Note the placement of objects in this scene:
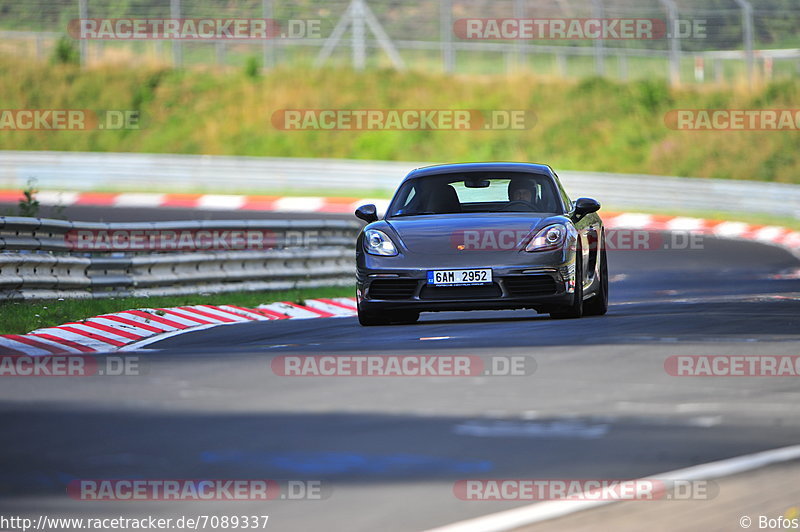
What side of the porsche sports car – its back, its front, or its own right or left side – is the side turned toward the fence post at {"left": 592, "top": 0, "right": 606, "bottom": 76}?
back

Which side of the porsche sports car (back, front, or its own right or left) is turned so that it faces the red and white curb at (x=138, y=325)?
right

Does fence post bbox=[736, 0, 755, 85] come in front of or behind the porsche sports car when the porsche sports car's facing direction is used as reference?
behind

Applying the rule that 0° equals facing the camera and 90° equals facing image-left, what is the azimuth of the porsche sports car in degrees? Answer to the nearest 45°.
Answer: approximately 0°

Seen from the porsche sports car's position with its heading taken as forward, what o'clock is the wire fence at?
The wire fence is roughly at 6 o'clock from the porsche sports car.

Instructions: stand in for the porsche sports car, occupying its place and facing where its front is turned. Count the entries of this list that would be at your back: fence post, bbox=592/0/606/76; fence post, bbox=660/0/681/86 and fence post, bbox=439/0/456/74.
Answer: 3

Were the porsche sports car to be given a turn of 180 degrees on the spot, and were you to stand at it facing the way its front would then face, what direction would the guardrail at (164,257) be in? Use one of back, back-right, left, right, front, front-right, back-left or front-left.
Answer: front-left

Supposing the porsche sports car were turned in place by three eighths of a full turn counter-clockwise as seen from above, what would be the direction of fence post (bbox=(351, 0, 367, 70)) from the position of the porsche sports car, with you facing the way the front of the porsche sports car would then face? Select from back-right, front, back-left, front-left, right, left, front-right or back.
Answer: front-left

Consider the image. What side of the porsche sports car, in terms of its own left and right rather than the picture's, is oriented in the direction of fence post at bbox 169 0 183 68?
back

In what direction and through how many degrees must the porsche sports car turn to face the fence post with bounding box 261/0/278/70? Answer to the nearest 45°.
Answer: approximately 180°

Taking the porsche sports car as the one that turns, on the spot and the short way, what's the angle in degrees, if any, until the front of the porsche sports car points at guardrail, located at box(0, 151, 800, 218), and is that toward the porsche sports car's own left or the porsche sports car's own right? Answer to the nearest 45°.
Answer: approximately 180°

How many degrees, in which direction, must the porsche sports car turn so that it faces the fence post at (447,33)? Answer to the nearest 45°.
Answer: approximately 180°

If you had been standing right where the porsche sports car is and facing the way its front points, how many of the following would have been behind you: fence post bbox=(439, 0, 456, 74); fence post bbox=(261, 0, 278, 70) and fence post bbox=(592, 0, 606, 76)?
3
